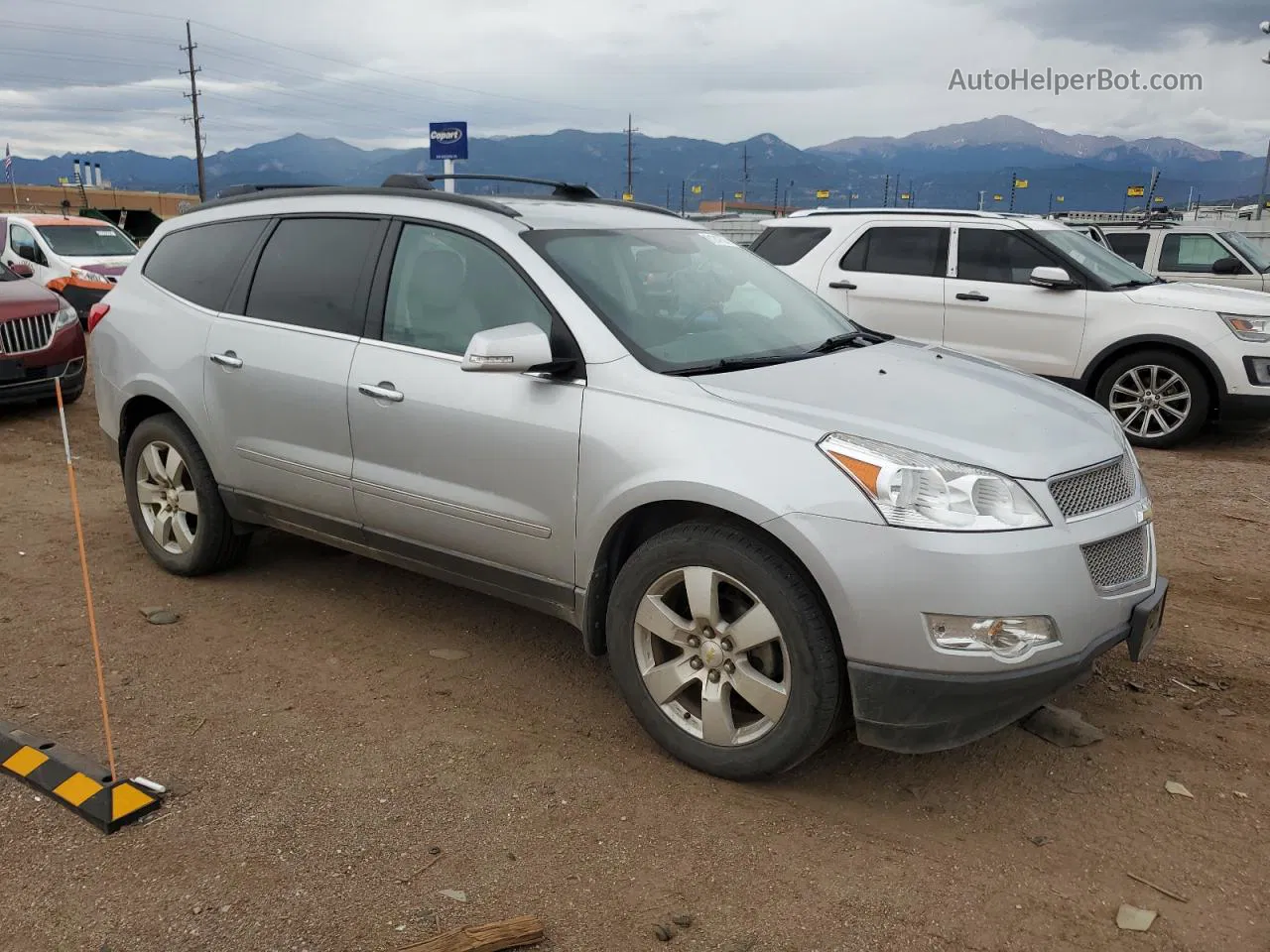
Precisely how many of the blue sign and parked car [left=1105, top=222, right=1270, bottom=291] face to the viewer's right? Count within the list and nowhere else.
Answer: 1

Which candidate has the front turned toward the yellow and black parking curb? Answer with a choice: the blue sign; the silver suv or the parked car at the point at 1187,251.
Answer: the blue sign

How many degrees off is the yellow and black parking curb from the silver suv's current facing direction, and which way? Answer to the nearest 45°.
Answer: approximately 135° to its right

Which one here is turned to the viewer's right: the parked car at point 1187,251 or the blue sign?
the parked car

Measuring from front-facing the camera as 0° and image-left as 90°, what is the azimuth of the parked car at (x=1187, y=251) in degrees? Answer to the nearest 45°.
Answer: approximately 270°

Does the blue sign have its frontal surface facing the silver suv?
yes

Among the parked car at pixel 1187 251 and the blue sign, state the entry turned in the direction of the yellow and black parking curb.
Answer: the blue sign

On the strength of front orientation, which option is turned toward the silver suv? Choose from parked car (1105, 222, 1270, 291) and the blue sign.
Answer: the blue sign

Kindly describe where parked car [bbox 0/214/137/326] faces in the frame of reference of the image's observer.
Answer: facing the viewer and to the right of the viewer

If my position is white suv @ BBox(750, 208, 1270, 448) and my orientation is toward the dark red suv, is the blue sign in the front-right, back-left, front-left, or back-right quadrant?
front-right

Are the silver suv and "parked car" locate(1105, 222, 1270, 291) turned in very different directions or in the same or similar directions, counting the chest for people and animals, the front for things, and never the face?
same or similar directions

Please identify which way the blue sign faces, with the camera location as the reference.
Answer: facing the viewer

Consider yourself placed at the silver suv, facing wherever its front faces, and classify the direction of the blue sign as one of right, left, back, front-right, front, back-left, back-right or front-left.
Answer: back-left

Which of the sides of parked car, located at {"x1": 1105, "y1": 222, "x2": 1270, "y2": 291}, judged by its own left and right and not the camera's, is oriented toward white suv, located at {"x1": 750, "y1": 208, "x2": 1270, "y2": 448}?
right

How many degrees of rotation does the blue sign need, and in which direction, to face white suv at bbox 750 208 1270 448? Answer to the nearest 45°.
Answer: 0° — it already faces it

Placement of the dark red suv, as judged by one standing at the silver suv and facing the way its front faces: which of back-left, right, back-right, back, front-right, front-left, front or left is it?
back

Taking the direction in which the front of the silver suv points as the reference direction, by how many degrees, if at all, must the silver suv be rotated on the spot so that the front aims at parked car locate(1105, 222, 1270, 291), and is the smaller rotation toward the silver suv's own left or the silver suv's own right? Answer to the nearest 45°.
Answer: approximately 90° to the silver suv's own left

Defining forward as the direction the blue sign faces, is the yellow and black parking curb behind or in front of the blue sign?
in front
